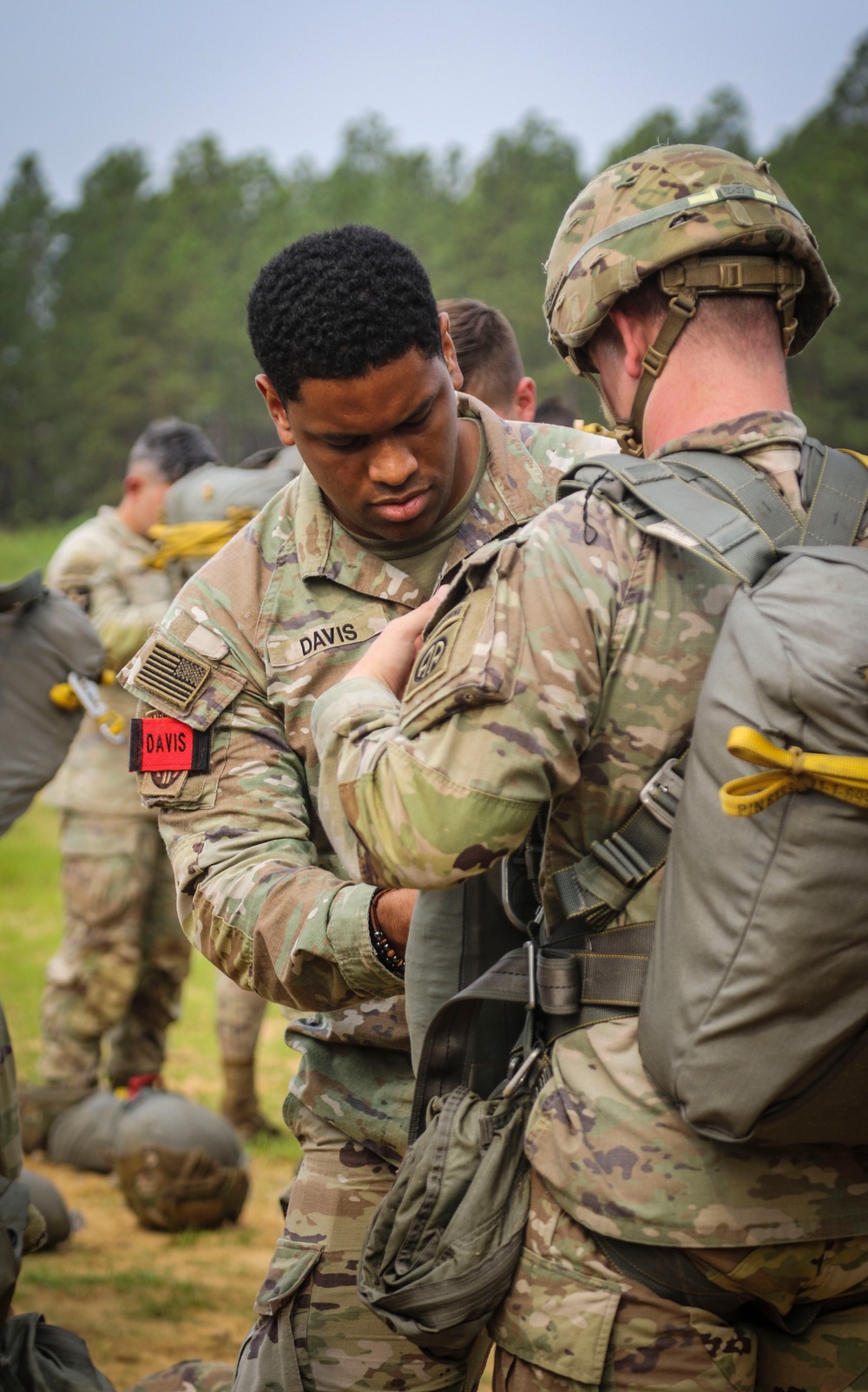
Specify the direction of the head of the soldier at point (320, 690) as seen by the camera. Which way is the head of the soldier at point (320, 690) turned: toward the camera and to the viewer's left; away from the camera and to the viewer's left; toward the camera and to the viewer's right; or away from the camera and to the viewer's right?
toward the camera and to the viewer's right

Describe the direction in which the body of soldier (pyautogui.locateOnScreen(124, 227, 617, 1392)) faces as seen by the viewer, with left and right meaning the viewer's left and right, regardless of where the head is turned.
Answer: facing the viewer and to the right of the viewer

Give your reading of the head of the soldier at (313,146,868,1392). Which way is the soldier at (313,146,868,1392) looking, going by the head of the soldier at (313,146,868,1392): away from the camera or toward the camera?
away from the camera

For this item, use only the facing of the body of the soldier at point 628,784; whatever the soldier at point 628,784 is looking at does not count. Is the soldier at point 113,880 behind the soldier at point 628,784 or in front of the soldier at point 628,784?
in front

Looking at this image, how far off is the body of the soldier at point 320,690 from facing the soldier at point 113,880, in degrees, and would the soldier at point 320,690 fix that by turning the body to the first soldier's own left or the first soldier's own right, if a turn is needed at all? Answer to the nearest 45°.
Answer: approximately 135° to the first soldier's own left

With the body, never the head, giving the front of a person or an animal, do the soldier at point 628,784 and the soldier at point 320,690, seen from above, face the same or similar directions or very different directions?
very different directions

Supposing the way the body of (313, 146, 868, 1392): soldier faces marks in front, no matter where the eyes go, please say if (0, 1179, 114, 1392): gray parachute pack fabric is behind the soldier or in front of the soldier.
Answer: in front

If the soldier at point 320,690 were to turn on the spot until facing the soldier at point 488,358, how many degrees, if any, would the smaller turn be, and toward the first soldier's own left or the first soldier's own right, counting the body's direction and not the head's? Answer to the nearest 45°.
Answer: approximately 135° to the first soldier's own left

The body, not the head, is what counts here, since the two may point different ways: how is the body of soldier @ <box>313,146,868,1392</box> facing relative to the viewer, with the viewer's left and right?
facing away from the viewer and to the left of the viewer

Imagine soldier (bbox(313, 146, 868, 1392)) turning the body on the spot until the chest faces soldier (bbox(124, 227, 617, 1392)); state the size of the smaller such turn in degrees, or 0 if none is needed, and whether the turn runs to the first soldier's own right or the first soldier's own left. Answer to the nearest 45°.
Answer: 0° — they already face them

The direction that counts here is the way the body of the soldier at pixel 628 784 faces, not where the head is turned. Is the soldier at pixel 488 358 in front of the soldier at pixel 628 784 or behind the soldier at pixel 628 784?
in front
